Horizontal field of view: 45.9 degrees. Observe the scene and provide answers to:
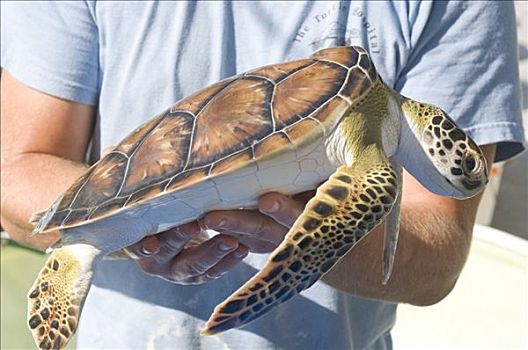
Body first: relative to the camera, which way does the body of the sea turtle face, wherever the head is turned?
to the viewer's right

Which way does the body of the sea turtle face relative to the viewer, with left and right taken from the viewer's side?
facing to the right of the viewer
